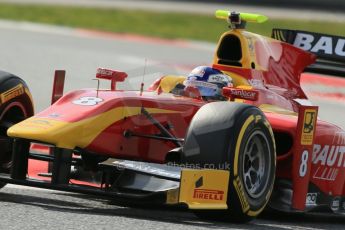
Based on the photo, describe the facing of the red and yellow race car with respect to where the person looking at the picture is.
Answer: facing the viewer and to the left of the viewer
